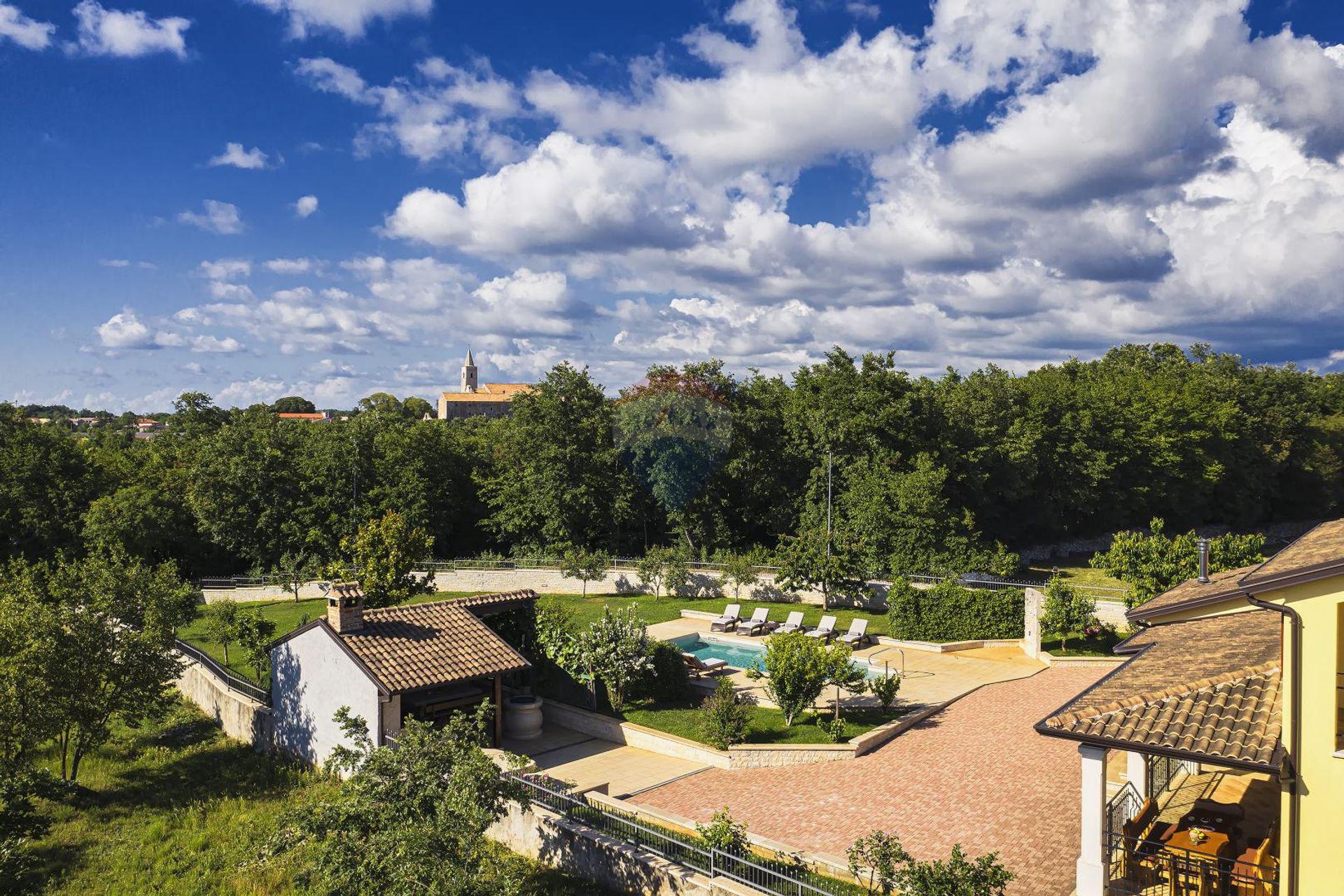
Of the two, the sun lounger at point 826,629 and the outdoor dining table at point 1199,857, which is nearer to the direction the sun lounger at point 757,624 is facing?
the outdoor dining table

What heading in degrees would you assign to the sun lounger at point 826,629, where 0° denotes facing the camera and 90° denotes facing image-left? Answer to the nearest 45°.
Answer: approximately 45°

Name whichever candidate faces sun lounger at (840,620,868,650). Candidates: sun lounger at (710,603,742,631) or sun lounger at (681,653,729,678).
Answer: sun lounger at (681,653,729,678)

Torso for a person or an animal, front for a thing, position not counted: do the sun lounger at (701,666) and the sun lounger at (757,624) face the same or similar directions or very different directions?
very different directions

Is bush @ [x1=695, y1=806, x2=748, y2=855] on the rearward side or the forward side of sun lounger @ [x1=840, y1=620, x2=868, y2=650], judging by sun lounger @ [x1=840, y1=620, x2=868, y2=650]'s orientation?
on the forward side

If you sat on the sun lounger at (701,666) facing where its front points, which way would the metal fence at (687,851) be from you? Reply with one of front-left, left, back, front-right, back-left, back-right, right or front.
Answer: back-right

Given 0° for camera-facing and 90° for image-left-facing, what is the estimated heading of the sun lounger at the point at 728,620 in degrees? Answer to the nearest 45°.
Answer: approximately 45°

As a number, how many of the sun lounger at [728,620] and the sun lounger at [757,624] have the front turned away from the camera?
0

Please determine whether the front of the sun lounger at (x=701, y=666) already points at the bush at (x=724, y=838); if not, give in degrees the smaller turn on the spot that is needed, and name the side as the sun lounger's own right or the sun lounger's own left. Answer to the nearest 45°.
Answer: approximately 135° to the sun lounger's own right
